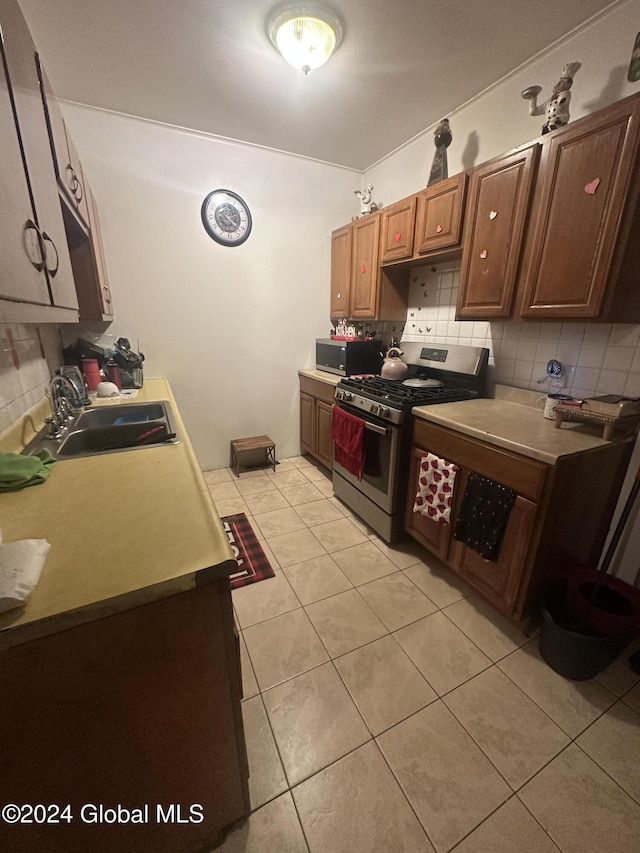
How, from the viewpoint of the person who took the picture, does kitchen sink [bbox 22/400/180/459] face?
facing to the right of the viewer

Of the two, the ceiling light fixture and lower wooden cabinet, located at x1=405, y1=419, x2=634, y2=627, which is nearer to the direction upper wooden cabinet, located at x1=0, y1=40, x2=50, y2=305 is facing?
the lower wooden cabinet

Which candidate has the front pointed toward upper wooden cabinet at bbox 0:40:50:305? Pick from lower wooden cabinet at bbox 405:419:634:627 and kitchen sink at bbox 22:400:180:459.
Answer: the lower wooden cabinet

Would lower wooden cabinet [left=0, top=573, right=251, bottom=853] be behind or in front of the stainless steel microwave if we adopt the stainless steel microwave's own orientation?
in front

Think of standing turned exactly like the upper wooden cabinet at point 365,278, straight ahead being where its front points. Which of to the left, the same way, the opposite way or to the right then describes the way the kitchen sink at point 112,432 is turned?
the opposite way

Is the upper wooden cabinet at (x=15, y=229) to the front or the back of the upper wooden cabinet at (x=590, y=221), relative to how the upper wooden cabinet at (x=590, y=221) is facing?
to the front

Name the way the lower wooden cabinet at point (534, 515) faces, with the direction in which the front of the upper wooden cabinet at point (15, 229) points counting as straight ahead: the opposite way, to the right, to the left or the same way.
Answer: the opposite way

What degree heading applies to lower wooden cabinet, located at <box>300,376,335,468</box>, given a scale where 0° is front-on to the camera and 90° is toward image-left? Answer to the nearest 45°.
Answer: approximately 45°

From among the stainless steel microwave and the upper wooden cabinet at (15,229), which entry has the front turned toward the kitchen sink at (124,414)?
the stainless steel microwave
